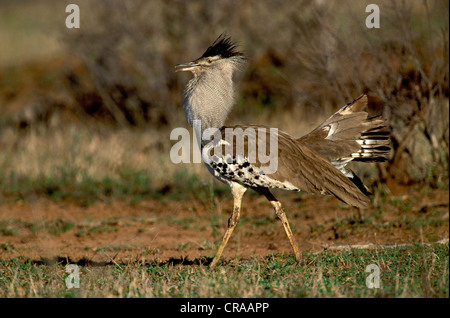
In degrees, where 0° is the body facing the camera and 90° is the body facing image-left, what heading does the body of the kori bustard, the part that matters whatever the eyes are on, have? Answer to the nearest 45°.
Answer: approximately 90°
